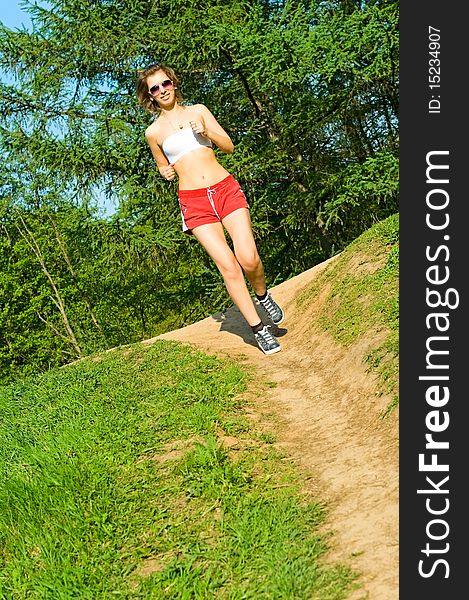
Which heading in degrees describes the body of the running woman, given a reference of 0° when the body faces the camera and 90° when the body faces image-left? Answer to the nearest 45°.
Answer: approximately 0°
